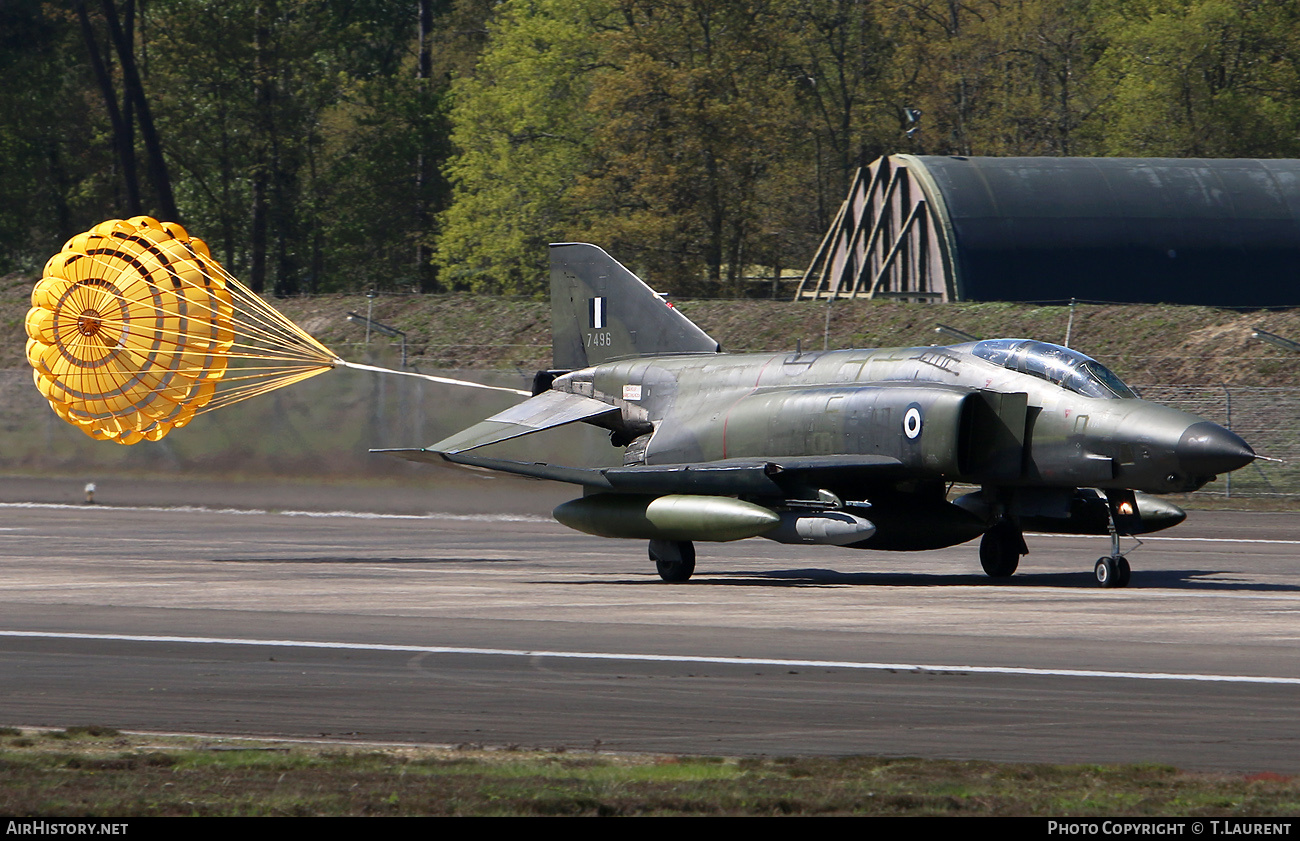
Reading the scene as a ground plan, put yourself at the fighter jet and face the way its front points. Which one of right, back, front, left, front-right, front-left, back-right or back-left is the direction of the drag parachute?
back-right

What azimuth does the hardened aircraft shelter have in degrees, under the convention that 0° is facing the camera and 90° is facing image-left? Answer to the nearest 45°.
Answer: approximately 45°

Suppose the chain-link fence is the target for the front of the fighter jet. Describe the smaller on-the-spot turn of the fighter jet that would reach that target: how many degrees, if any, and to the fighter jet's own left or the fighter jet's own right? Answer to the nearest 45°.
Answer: approximately 90° to the fighter jet's own left

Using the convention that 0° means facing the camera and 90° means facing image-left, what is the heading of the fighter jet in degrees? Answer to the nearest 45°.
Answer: approximately 315°

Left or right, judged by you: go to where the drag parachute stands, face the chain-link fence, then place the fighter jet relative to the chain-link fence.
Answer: right
